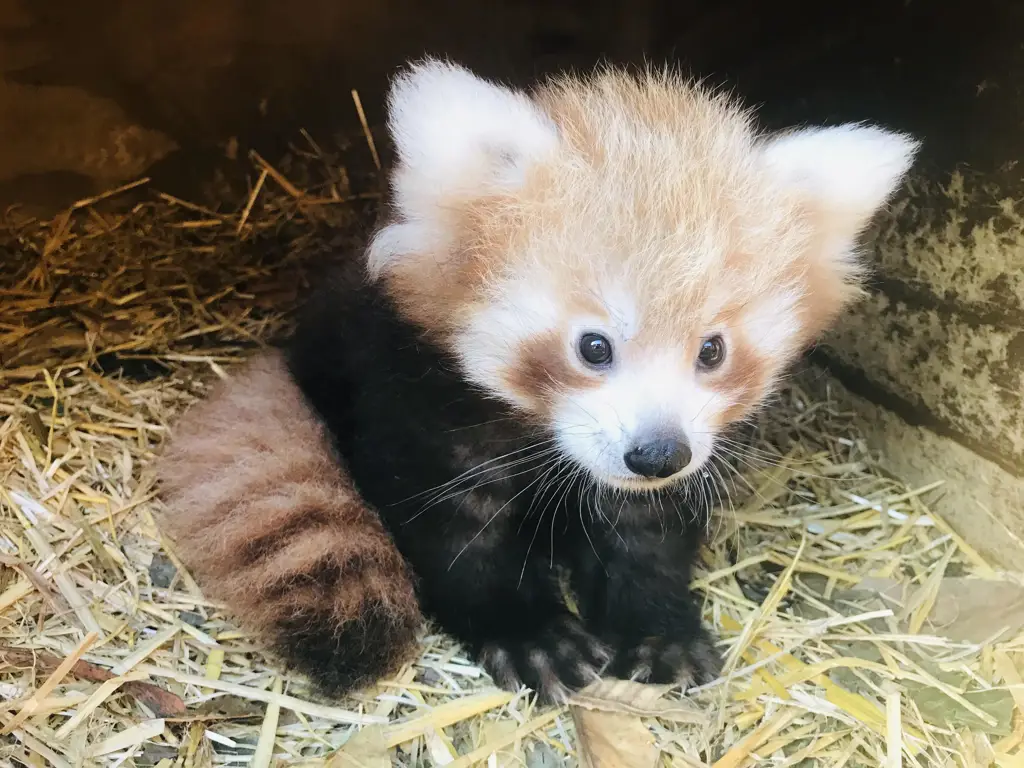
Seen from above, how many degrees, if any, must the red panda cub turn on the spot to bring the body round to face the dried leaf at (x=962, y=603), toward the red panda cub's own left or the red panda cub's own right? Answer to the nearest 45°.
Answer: approximately 45° to the red panda cub's own left

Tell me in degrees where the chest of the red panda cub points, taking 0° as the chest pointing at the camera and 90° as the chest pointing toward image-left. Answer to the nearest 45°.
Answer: approximately 315°
